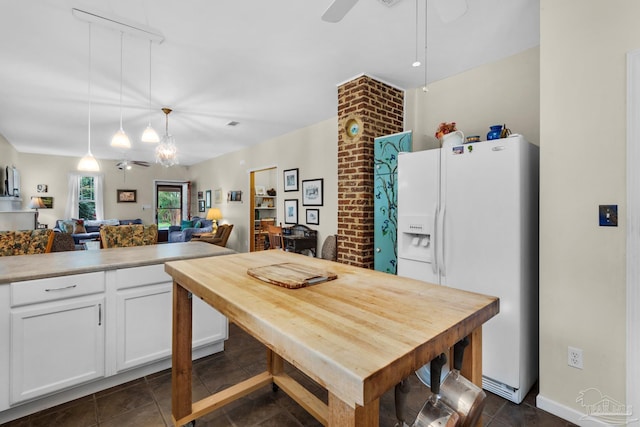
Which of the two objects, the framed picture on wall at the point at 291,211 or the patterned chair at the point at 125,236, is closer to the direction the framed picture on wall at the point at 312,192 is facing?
the patterned chair

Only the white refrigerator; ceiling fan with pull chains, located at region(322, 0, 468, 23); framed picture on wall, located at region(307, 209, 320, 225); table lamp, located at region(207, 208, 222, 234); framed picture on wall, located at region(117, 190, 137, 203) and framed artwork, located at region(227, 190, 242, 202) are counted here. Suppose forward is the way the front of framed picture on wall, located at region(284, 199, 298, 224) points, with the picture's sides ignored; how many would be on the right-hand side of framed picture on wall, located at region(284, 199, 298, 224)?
3

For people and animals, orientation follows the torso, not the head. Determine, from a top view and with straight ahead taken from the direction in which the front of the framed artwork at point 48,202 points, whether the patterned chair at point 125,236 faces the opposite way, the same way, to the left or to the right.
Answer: the opposite way

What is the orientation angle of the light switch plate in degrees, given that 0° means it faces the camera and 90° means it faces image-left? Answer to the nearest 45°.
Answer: approximately 0°

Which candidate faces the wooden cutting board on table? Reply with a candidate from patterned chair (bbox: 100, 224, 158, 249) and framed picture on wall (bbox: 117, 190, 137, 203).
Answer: the framed picture on wall

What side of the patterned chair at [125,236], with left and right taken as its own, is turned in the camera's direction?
back

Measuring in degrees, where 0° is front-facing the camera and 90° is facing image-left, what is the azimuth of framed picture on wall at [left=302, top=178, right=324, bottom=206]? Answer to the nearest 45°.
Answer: approximately 45°

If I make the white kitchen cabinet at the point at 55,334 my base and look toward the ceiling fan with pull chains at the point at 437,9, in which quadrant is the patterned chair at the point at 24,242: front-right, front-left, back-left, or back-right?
back-left

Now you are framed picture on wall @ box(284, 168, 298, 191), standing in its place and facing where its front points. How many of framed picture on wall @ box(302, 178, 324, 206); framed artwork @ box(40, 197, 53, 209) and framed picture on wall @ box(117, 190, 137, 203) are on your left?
1

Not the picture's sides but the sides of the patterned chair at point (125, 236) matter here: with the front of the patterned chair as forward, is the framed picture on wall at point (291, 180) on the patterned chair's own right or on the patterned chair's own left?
on the patterned chair's own right

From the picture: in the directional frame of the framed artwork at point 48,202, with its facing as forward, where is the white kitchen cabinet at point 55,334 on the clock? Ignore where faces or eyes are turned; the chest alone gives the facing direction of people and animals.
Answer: The white kitchen cabinet is roughly at 12 o'clock from the framed artwork.

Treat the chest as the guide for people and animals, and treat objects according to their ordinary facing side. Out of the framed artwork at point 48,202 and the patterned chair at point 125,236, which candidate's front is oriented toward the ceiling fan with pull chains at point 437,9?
the framed artwork

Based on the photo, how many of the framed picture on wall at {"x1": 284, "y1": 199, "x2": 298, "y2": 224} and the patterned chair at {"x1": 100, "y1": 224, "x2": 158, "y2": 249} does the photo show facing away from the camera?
1

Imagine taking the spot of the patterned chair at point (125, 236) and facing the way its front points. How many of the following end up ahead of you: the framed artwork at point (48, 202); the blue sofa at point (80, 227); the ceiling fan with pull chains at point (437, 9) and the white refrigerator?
2
